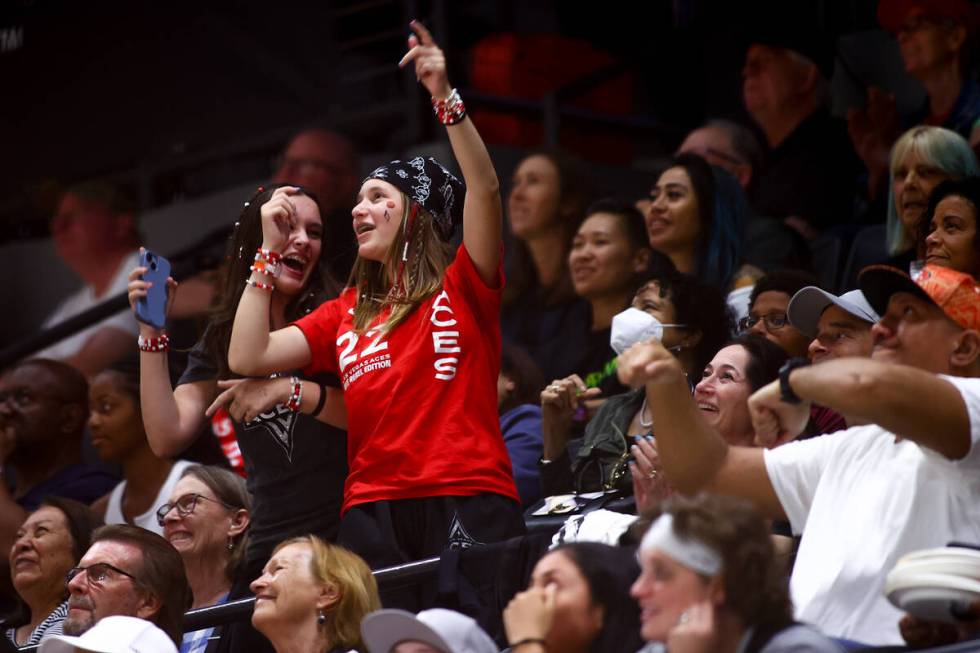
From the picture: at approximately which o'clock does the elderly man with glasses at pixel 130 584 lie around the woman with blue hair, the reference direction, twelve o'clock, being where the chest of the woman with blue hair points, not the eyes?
The elderly man with glasses is roughly at 12 o'clock from the woman with blue hair.

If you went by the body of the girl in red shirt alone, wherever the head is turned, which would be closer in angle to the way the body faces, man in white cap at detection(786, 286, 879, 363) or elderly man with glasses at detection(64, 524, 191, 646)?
the elderly man with glasses

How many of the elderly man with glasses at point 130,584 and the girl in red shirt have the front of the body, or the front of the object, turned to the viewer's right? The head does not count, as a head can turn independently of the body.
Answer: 0

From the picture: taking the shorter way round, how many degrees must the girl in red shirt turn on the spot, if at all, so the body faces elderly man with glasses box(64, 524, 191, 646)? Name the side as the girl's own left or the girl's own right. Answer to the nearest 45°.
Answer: approximately 45° to the girl's own right

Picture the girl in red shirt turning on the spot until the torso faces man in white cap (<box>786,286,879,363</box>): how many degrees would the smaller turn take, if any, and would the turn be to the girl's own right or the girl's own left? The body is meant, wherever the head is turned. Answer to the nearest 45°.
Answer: approximately 135° to the girl's own left

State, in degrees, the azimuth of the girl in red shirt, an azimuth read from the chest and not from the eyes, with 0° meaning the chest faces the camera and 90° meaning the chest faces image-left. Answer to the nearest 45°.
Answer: approximately 45°

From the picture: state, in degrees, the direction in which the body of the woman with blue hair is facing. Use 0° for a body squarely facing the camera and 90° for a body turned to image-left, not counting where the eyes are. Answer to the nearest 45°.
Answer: approximately 45°

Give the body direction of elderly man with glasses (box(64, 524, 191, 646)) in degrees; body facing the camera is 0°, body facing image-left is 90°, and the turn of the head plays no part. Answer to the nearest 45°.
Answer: approximately 45°

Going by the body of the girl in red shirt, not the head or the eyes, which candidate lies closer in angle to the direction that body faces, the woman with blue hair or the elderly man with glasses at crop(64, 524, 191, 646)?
the elderly man with glasses

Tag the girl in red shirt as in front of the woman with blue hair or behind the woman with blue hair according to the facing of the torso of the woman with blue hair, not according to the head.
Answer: in front
